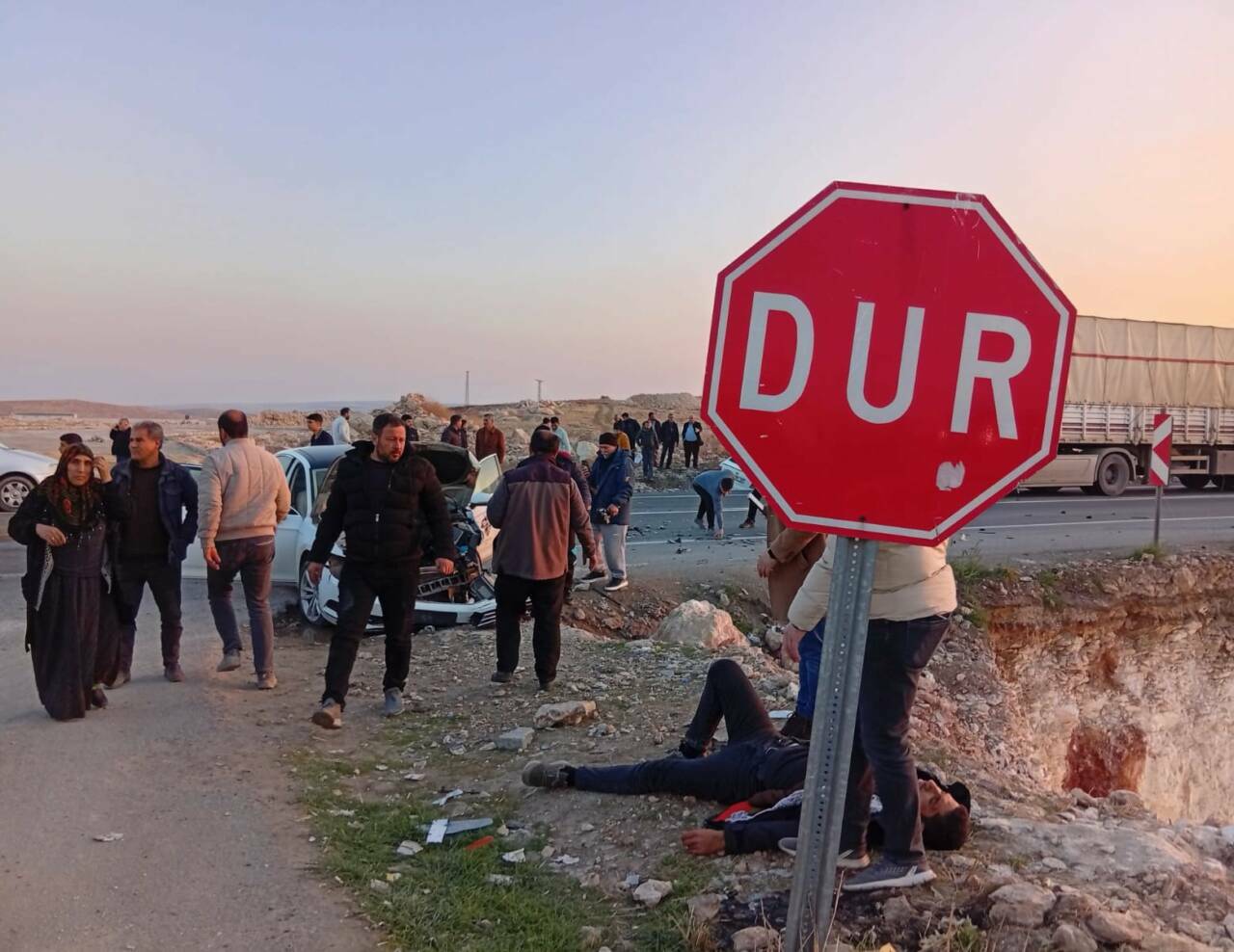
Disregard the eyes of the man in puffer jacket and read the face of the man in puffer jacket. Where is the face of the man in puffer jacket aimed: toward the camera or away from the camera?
toward the camera

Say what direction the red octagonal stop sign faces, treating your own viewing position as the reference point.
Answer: facing the viewer

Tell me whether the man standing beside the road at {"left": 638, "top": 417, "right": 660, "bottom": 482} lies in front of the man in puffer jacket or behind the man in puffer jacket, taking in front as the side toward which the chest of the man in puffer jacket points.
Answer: behind

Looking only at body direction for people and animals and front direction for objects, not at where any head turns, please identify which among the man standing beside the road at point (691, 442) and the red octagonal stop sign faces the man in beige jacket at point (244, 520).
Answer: the man standing beside the road

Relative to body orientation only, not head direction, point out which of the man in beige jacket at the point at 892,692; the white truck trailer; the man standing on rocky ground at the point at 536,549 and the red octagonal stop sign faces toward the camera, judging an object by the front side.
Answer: the red octagonal stop sign

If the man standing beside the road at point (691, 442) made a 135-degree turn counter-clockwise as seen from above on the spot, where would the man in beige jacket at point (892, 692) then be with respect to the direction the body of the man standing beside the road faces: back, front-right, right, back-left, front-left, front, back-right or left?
back-right

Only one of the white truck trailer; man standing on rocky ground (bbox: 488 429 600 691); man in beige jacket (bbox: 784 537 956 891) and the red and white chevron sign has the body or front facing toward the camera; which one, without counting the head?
the red and white chevron sign

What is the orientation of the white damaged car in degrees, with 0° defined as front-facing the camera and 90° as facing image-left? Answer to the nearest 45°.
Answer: approximately 315°

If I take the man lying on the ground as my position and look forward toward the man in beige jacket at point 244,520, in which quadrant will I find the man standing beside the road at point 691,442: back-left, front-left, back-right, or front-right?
front-right

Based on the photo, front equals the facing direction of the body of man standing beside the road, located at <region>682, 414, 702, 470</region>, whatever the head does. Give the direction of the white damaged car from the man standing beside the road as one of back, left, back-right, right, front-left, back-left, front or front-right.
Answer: front

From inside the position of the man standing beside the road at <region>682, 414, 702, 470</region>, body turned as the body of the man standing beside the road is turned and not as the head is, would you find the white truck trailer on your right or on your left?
on your left

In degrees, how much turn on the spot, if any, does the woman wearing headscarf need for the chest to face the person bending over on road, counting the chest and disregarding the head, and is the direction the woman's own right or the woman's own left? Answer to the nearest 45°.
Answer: approximately 135° to the woman's own left

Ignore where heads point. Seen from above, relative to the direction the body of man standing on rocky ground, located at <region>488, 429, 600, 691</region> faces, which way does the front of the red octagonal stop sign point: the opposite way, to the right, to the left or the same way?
the opposite way

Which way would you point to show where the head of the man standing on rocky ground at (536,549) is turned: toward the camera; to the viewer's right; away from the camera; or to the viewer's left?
away from the camera

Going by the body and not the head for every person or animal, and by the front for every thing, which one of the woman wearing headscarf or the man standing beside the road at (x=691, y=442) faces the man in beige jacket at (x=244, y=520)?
the man standing beside the road

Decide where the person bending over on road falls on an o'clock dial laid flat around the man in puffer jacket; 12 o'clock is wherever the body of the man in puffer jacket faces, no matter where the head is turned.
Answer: The person bending over on road is roughly at 7 o'clock from the man in puffer jacket.

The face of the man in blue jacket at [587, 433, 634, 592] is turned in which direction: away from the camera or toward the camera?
toward the camera

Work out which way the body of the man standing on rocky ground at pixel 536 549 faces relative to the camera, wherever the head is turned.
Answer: away from the camera
